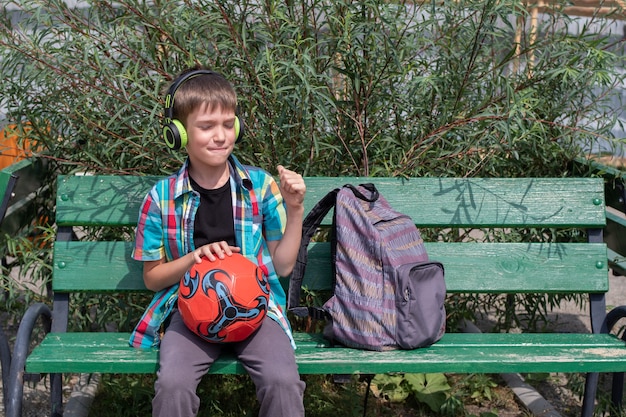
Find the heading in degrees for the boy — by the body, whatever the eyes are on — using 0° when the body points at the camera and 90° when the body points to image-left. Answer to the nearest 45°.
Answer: approximately 0°

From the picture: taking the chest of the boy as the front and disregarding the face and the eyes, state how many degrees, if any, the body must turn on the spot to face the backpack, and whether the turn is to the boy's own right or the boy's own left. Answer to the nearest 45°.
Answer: approximately 90° to the boy's own left
